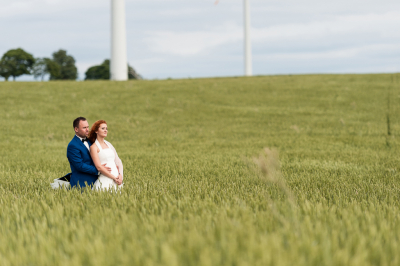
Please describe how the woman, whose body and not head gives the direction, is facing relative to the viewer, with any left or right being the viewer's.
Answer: facing the viewer and to the right of the viewer

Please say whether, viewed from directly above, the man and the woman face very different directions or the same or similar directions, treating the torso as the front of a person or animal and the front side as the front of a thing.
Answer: same or similar directions

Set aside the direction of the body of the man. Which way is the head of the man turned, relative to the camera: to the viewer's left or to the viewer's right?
to the viewer's right

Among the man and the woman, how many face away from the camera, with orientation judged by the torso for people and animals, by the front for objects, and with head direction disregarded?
0

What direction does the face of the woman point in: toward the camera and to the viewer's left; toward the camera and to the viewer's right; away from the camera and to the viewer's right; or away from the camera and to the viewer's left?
toward the camera and to the viewer's right
